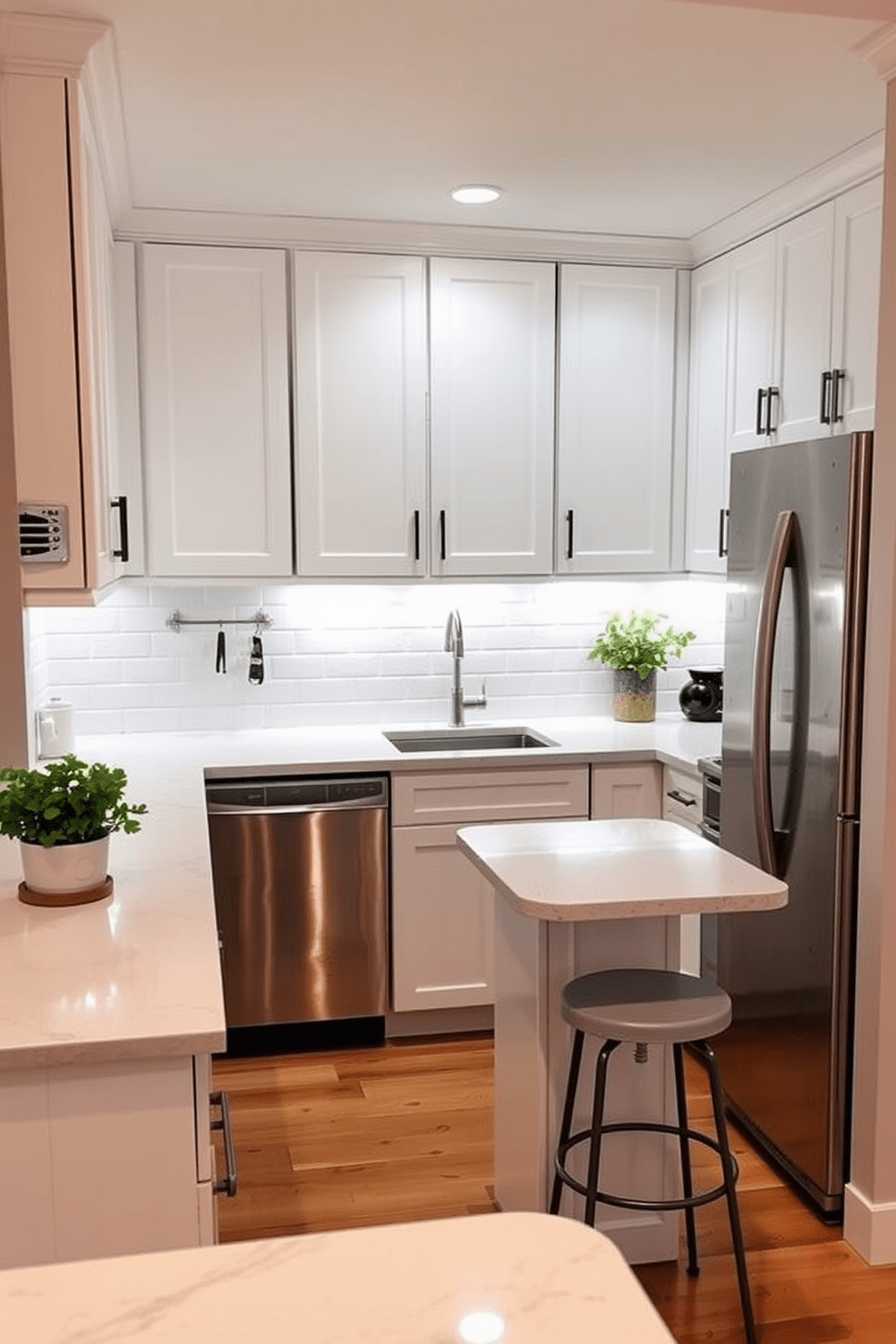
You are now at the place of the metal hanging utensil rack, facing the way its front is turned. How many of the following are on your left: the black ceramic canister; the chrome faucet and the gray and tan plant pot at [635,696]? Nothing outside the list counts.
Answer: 3

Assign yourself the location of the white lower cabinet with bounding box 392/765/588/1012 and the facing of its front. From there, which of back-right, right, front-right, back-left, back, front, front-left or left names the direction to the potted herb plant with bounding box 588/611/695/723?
back-left

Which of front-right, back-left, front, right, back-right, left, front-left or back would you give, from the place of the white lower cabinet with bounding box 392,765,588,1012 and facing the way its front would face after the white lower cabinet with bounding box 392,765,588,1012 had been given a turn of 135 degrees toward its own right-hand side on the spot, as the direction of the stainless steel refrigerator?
back

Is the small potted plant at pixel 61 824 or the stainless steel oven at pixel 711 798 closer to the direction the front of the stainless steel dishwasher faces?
the small potted plant

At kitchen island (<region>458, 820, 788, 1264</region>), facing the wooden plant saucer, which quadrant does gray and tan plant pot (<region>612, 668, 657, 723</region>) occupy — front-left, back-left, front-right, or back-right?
back-right

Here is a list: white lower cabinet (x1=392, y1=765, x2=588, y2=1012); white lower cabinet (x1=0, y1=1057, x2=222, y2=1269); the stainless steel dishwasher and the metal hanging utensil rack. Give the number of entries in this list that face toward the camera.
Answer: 3

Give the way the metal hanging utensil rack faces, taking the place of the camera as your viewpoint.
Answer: facing the viewer

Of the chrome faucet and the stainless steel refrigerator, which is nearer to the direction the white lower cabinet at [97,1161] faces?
the stainless steel refrigerator

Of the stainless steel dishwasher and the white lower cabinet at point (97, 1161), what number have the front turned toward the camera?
1

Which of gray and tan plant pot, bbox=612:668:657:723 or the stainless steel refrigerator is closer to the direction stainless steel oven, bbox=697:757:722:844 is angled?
the stainless steel refrigerator

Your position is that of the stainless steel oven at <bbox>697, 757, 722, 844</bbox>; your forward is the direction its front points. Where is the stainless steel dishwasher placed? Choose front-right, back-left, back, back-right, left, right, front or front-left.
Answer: front-right

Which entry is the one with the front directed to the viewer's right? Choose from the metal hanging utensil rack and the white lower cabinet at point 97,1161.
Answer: the white lower cabinet

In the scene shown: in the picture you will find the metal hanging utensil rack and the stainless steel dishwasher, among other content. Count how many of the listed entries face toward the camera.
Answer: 2

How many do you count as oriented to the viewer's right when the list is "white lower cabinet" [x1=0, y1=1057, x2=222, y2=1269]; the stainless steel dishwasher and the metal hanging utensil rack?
1

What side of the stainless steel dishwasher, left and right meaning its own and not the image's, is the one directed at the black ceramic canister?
left

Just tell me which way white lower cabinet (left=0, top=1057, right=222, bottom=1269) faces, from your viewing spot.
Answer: facing to the right of the viewer

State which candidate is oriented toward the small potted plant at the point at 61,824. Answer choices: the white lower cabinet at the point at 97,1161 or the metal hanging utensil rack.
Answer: the metal hanging utensil rack

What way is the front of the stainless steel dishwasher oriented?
toward the camera

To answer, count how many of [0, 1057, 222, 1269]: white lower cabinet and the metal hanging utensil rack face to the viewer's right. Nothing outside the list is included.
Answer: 1
